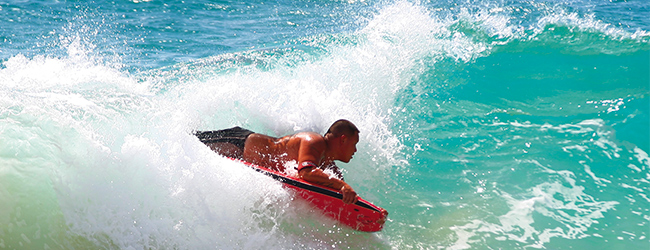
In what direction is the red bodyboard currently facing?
to the viewer's right
